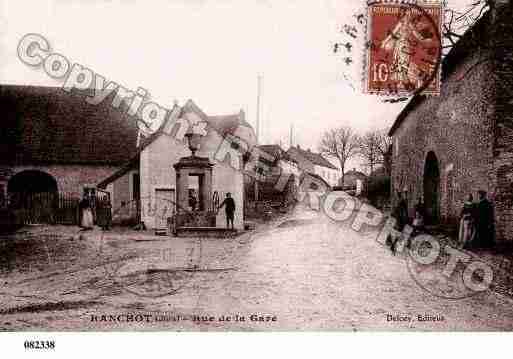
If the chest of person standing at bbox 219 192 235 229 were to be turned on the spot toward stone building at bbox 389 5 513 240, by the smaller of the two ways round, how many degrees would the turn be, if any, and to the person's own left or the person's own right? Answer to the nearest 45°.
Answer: approximately 90° to the person's own left

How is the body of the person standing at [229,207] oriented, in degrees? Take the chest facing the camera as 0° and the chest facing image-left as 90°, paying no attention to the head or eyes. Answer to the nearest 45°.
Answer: approximately 0°

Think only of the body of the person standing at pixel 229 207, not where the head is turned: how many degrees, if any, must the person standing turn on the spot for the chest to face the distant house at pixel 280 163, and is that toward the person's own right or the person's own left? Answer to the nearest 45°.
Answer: approximately 135° to the person's own left

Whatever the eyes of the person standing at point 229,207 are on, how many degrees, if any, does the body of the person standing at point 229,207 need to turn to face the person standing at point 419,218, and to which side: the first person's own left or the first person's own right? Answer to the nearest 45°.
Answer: approximately 90° to the first person's own left

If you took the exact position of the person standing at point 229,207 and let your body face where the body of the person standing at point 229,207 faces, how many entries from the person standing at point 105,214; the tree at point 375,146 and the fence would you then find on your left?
1
